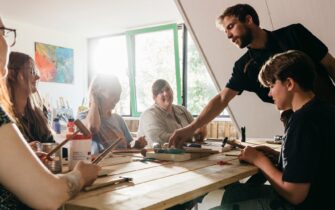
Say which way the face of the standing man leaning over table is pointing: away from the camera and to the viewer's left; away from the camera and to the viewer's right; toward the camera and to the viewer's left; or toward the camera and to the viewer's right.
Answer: toward the camera and to the viewer's left

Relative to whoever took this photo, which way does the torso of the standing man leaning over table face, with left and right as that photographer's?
facing the viewer and to the left of the viewer

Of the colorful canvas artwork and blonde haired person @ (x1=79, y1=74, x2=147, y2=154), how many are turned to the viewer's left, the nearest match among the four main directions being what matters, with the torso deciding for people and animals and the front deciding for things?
0

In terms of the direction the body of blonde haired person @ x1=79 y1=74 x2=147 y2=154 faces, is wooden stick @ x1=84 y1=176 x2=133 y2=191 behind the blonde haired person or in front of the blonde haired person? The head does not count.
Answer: in front

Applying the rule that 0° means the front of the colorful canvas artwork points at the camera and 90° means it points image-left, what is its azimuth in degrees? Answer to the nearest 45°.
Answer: approximately 315°

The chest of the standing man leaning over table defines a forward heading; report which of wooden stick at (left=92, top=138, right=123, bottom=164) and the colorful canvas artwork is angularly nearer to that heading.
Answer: the wooden stick

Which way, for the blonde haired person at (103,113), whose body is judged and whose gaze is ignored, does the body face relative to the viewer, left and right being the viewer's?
facing the viewer and to the right of the viewer

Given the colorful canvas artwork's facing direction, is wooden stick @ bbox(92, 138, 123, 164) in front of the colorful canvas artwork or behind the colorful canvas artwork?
in front

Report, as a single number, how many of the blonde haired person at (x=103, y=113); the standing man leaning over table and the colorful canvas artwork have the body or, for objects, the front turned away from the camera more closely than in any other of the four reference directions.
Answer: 0

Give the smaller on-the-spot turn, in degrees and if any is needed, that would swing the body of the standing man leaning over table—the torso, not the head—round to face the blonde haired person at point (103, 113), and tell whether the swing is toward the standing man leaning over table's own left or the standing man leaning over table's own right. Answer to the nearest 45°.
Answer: approximately 45° to the standing man leaning over table's own right
